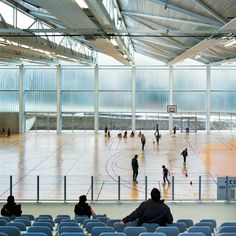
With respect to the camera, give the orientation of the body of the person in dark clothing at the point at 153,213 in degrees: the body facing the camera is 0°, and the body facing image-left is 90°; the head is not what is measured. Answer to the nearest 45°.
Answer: approximately 180°
